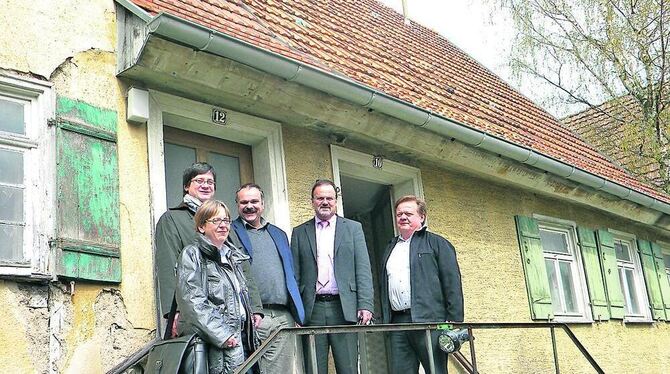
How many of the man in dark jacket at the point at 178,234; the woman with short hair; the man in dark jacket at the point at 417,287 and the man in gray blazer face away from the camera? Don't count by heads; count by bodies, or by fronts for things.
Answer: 0

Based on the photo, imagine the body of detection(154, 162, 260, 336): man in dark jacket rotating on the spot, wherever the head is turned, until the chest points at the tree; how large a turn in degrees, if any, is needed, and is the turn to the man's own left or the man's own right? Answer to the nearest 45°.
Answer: approximately 90° to the man's own left

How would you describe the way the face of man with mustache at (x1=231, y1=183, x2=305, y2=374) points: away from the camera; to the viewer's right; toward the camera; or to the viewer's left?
toward the camera

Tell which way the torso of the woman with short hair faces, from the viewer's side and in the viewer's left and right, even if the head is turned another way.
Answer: facing the viewer and to the right of the viewer

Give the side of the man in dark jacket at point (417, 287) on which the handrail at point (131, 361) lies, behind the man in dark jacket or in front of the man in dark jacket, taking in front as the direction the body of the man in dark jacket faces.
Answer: in front

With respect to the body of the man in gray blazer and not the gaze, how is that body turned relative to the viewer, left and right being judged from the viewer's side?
facing the viewer

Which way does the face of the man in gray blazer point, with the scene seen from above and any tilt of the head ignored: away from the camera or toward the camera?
toward the camera

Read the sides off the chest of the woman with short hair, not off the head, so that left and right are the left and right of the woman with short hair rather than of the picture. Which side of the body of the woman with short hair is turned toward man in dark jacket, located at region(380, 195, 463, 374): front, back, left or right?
left

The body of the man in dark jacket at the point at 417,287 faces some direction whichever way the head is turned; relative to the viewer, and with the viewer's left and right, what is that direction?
facing the viewer and to the left of the viewer

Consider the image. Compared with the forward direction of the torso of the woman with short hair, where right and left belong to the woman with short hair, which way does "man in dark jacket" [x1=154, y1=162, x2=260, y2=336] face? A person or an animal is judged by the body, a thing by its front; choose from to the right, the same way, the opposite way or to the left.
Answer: the same way

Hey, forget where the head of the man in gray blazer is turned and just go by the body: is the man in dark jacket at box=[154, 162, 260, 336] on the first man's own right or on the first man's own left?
on the first man's own right

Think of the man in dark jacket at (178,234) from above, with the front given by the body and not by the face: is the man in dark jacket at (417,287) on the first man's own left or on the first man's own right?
on the first man's own left

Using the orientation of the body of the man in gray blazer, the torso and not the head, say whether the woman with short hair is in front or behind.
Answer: in front

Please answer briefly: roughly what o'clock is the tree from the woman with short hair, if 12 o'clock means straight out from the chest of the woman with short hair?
The tree is roughly at 9 o'clock from the woman with short hair.

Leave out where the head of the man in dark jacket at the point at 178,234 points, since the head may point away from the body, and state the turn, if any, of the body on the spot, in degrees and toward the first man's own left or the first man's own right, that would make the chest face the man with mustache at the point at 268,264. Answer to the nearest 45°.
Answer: approximately 90° to the first man's own left

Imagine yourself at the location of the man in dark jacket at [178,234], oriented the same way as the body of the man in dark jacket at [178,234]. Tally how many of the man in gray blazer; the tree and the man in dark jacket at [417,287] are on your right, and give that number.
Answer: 0
